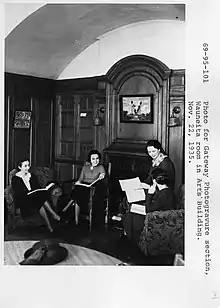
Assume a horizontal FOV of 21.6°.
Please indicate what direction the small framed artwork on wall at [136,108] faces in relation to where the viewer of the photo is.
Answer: facing the viewer

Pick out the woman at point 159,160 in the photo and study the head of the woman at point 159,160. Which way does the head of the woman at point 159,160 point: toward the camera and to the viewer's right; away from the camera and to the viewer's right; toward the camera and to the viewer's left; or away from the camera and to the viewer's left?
toward the camera and to the viewer's left

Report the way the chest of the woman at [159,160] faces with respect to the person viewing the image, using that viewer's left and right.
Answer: facing the viewer and to the left of the viewer

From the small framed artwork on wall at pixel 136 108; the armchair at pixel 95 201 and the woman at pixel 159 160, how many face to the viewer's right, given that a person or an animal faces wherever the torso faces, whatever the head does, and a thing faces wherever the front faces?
0
